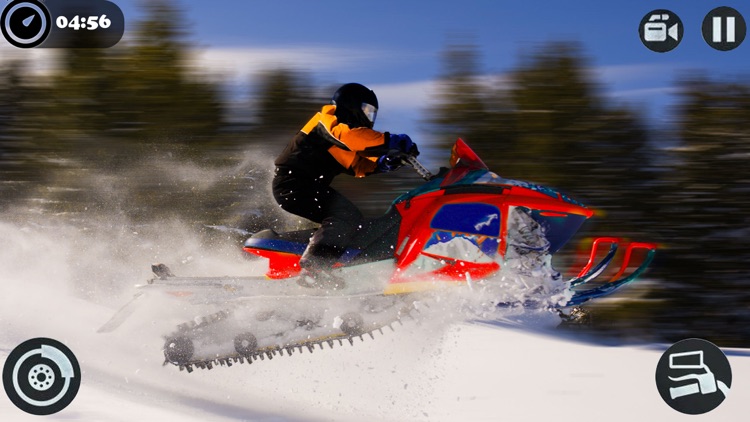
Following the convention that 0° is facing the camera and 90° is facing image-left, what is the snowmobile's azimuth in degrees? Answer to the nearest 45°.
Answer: approximately 270°

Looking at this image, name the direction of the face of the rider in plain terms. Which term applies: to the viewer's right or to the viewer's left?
to the viewer's right

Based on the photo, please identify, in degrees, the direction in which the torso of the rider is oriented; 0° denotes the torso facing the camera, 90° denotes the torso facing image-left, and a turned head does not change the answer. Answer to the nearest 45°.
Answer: approximately 270°
